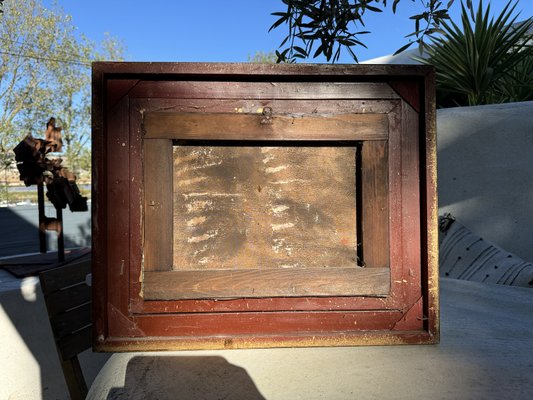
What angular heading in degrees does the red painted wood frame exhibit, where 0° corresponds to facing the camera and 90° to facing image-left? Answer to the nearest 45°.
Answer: approximately 180°
